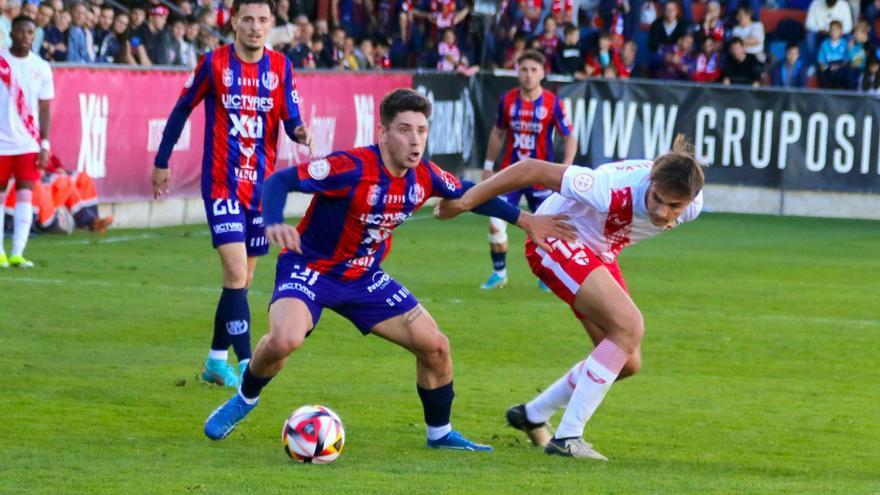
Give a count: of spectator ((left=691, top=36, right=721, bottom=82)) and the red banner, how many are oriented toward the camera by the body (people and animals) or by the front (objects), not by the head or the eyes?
2

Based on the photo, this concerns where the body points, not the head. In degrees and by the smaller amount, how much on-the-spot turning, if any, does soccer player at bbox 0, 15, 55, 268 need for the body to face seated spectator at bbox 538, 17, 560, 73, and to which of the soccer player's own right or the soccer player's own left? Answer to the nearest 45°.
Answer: approximately 135° to the soccer player's own left

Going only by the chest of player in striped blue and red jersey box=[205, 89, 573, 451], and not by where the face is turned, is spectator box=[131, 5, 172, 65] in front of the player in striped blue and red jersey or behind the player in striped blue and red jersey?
behind

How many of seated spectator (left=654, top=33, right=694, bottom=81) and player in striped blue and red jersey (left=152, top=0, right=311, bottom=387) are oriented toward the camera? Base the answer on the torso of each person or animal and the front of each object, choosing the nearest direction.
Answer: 2

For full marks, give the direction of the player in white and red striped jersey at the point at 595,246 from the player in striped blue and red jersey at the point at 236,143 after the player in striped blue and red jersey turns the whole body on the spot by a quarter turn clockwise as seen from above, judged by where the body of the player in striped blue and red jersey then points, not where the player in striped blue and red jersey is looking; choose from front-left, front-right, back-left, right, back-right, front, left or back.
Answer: back-left

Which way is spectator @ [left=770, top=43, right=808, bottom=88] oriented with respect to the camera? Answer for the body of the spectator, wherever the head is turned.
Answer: toward the camera

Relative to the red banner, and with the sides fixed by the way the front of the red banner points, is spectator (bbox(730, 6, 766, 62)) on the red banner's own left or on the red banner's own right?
on the red banner's own left

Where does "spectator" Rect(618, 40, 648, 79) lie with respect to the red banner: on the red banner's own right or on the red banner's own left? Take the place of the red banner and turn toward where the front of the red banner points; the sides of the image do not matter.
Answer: on the red banner's own left

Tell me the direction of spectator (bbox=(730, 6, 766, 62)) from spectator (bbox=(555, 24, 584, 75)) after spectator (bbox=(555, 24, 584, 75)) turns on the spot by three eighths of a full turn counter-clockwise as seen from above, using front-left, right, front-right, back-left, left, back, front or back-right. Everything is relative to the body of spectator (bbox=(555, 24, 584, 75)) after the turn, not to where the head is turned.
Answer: front-right

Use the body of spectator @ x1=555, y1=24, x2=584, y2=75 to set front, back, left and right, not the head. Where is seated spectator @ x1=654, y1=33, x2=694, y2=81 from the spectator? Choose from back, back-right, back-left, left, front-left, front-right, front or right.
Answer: left

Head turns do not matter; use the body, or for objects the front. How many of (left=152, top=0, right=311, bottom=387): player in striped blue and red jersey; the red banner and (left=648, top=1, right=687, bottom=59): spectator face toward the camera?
3

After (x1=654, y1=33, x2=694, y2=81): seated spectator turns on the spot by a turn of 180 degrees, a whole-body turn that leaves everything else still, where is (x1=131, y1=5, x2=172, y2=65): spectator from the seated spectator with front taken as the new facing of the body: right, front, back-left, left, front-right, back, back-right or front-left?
back-left

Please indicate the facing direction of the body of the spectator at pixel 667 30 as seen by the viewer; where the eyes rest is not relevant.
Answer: toward the camera
